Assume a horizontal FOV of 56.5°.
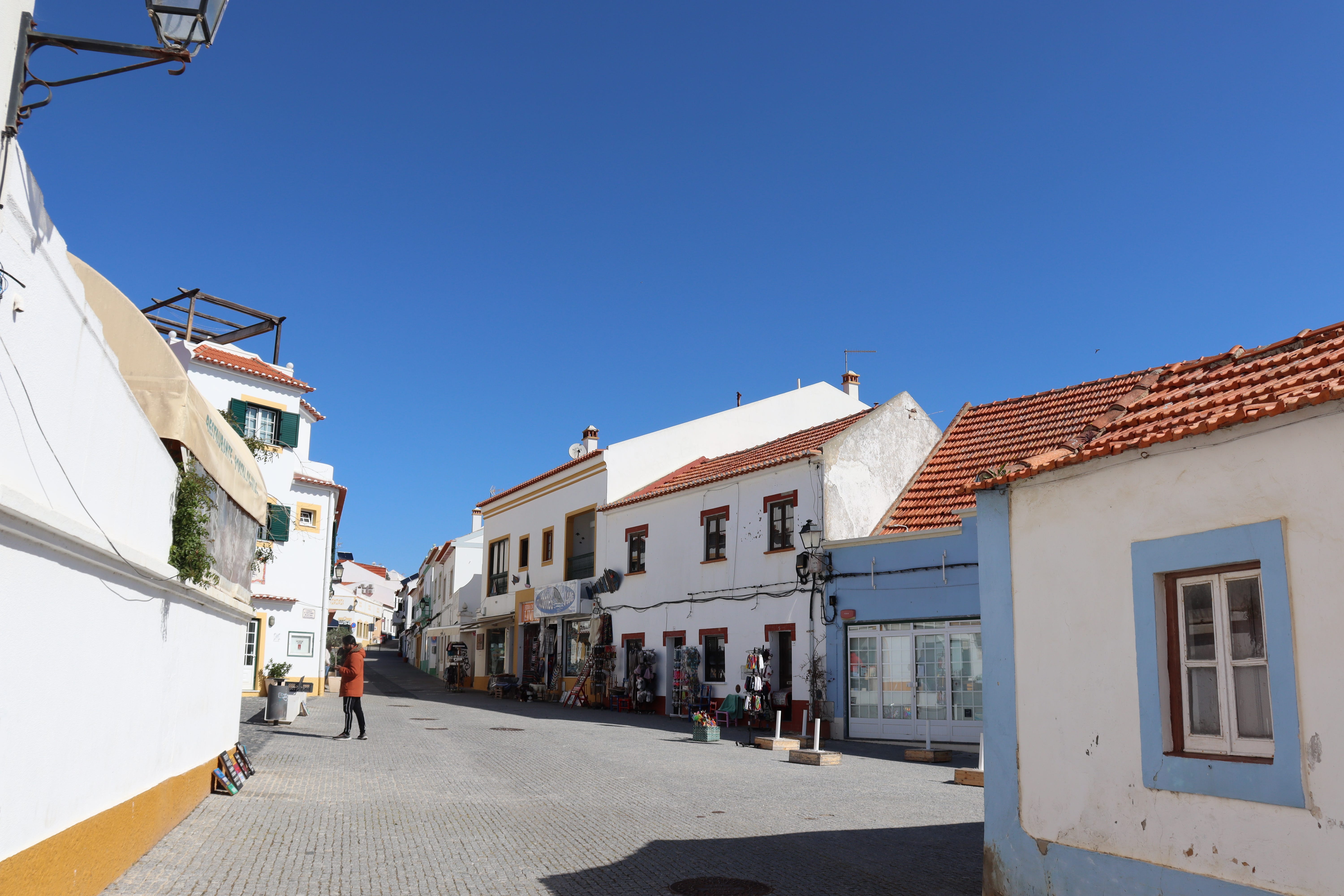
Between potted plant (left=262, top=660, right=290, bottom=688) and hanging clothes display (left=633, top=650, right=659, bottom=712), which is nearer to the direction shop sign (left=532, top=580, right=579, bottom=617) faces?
the potted plant

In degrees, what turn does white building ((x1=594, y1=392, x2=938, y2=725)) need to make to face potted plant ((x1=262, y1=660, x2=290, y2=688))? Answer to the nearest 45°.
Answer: approximately 45° to its right

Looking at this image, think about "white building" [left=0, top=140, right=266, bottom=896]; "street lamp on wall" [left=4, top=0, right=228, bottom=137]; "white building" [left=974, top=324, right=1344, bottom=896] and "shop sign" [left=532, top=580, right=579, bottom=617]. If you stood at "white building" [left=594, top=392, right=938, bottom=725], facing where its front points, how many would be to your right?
1

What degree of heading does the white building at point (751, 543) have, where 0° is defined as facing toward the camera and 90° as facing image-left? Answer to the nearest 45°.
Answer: approximately 45°

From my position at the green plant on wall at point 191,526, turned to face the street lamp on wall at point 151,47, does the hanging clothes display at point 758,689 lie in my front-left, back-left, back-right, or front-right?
back-left

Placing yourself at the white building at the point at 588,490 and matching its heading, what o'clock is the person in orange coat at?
The person in orange coat is roughly at 11 o'clock from the white building.

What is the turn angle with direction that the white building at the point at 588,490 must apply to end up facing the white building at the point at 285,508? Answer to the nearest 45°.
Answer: approximately 45° to its right

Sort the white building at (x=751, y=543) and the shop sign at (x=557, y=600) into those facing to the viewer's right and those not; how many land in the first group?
0

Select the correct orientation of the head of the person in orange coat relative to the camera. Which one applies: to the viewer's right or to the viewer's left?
to the viewer's left

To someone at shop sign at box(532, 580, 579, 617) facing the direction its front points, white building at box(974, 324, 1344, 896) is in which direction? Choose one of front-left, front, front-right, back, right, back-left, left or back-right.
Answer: front-left
